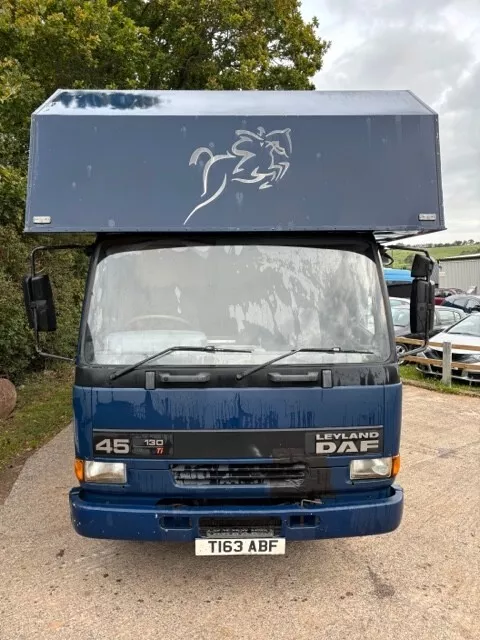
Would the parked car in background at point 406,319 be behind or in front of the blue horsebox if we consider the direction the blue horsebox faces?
behind

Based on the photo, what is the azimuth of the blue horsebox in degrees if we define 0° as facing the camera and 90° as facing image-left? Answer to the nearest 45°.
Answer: approximately 0°

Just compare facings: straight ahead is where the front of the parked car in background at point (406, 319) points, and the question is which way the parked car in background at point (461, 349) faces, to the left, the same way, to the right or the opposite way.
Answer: the same way

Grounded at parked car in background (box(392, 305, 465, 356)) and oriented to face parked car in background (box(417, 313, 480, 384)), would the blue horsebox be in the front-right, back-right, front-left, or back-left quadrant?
front-right

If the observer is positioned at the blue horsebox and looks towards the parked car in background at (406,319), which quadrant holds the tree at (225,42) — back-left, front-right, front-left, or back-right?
front-left

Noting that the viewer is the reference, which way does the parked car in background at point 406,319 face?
facing the viewer and to the left of the viewer

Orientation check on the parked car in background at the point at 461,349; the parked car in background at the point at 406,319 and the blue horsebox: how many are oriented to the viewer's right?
0

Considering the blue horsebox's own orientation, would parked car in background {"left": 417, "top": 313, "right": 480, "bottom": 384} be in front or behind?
behind

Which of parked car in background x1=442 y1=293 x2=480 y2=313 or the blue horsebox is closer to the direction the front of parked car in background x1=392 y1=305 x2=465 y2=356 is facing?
the blue horsebox

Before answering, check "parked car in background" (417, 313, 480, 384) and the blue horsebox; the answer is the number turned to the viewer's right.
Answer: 0
